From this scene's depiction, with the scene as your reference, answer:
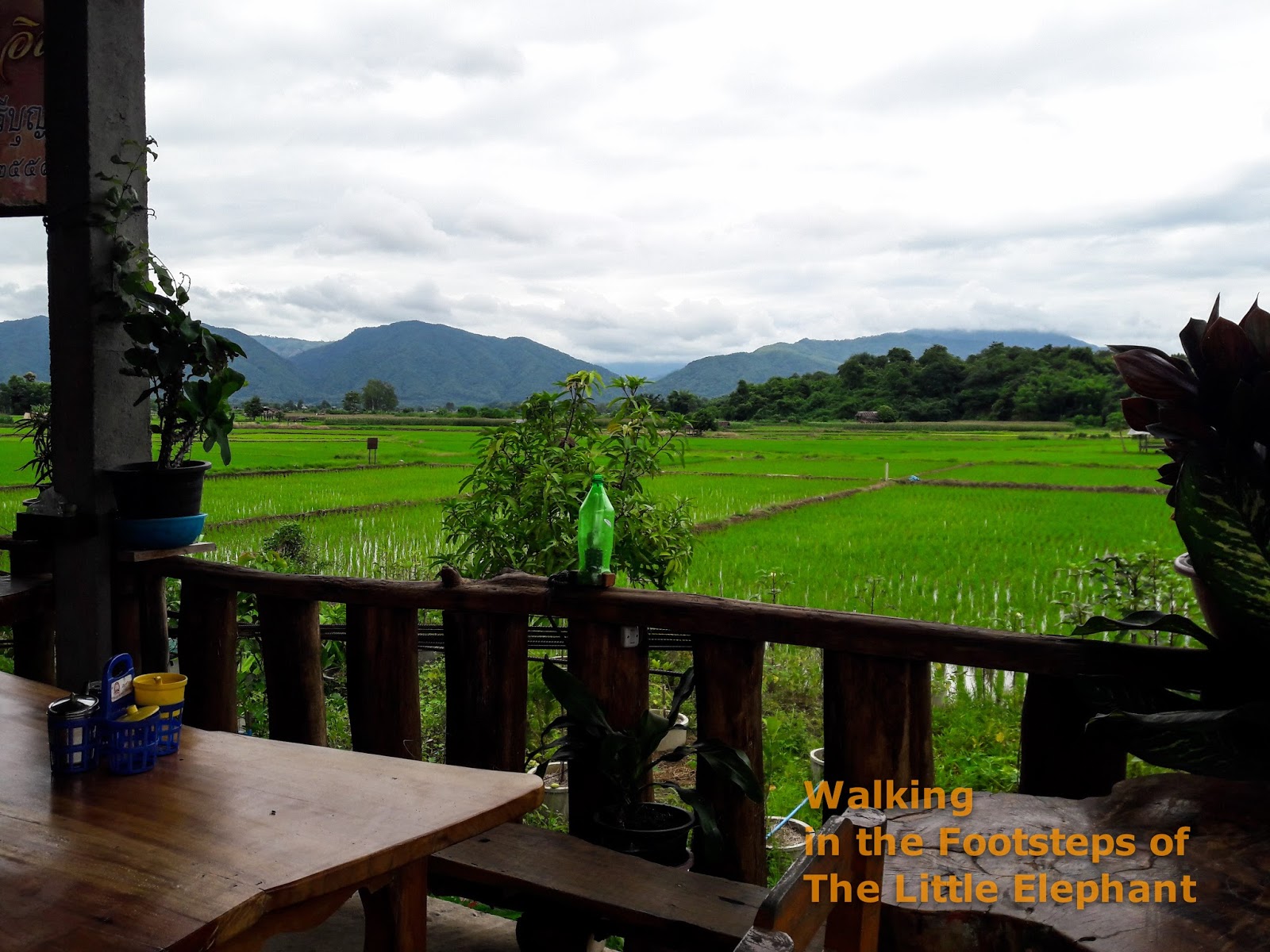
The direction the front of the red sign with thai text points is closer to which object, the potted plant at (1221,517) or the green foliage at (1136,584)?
the potted plant

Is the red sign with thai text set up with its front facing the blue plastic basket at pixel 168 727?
yes

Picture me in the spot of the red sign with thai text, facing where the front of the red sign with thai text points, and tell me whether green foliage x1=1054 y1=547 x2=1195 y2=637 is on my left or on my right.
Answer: on my left

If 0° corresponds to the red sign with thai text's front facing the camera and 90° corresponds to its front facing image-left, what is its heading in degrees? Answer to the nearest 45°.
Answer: approximately 0°

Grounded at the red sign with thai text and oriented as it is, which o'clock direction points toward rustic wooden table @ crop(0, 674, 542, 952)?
The rustic wooden table is roughly at 12 o'clock from the red sign with thai text.

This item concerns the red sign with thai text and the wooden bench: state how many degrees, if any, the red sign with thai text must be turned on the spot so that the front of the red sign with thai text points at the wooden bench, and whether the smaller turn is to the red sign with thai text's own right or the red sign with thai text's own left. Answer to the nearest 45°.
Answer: approximately 45° to the red sign with thai text's own left

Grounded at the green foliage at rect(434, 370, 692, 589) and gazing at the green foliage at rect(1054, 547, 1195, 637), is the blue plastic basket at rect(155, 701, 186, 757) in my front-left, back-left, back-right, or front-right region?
back-right

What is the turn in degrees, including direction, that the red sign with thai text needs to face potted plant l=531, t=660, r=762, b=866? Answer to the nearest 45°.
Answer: approximately 45° to its left
